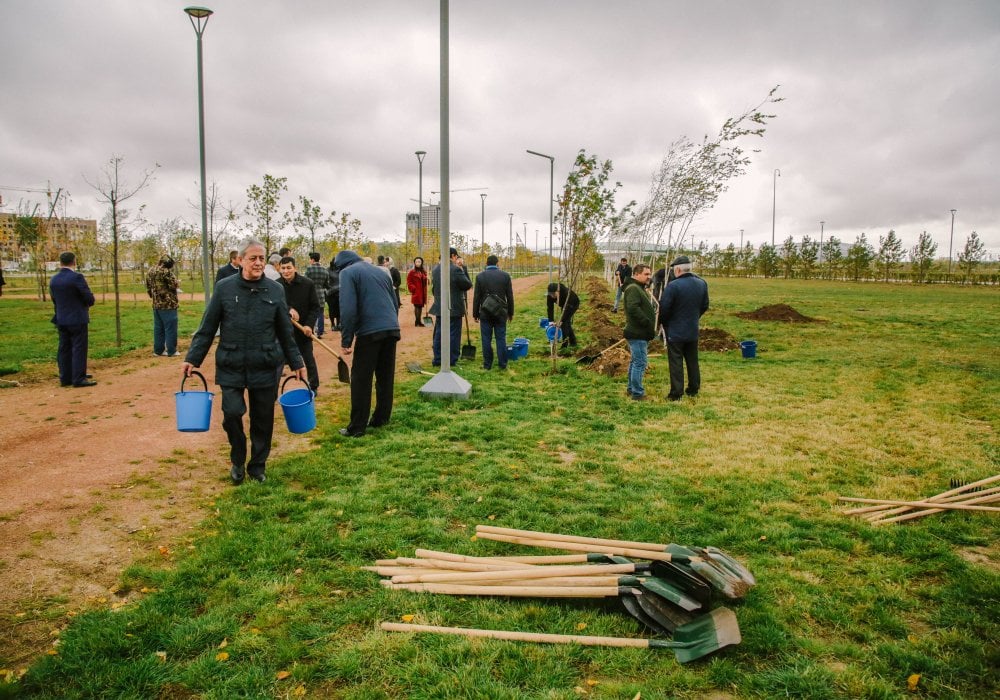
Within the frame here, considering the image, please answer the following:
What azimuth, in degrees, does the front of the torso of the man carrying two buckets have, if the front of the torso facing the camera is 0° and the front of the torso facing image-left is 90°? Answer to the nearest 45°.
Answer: approximately 0°

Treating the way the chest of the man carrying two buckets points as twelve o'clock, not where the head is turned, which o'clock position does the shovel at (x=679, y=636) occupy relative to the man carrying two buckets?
The shovel is roughly at 11 o'clock from the man carrying two buckets.

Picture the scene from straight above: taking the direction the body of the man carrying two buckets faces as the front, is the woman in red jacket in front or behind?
behind

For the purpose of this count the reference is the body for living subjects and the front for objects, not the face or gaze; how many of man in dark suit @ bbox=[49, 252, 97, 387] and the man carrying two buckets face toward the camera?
1

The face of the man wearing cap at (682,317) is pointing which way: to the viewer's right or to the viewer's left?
to the viewer's left

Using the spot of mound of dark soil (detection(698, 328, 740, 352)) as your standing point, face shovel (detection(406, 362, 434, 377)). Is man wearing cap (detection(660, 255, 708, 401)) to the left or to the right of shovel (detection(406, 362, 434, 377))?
left
